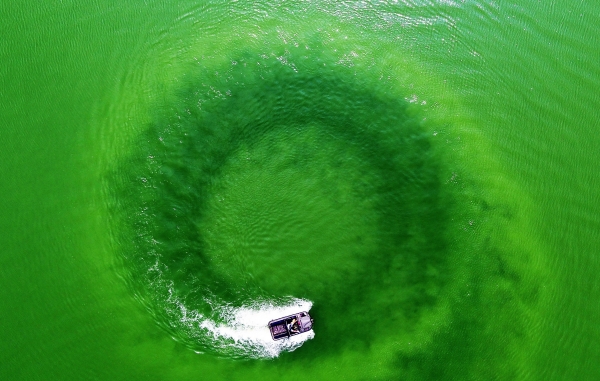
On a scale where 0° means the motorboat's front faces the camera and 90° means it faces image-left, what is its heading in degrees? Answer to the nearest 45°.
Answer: approximately 270°
